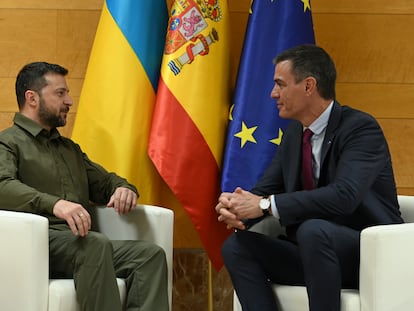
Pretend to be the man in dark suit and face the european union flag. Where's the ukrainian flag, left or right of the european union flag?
left

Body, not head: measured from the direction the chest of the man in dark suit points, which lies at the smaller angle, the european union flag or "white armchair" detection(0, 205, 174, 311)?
the white armchair

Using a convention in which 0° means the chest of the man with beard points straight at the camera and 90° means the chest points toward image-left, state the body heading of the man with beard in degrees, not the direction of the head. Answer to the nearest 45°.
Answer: approximately 315°

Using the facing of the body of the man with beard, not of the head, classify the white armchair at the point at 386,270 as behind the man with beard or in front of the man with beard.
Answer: in front

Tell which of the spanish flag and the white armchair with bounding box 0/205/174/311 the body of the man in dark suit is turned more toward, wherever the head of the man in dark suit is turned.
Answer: the white armchair

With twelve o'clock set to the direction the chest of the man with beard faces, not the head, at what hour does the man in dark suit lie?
The man in dark suit is roughly at 11 o'clock from the man with beard.

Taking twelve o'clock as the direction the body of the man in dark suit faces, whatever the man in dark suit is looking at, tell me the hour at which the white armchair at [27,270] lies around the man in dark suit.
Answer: The white armchair is roughly at 1 o'clock from the man in dark suit.

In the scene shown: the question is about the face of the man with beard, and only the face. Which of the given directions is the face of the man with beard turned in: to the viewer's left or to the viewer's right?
to the viewer's right

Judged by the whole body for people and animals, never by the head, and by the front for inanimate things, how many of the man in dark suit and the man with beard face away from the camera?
0

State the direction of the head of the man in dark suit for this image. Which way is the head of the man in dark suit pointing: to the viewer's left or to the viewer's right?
to the viewer's left

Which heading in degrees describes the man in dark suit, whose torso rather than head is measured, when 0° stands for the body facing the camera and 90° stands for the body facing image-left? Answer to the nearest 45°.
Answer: approximately 45°
